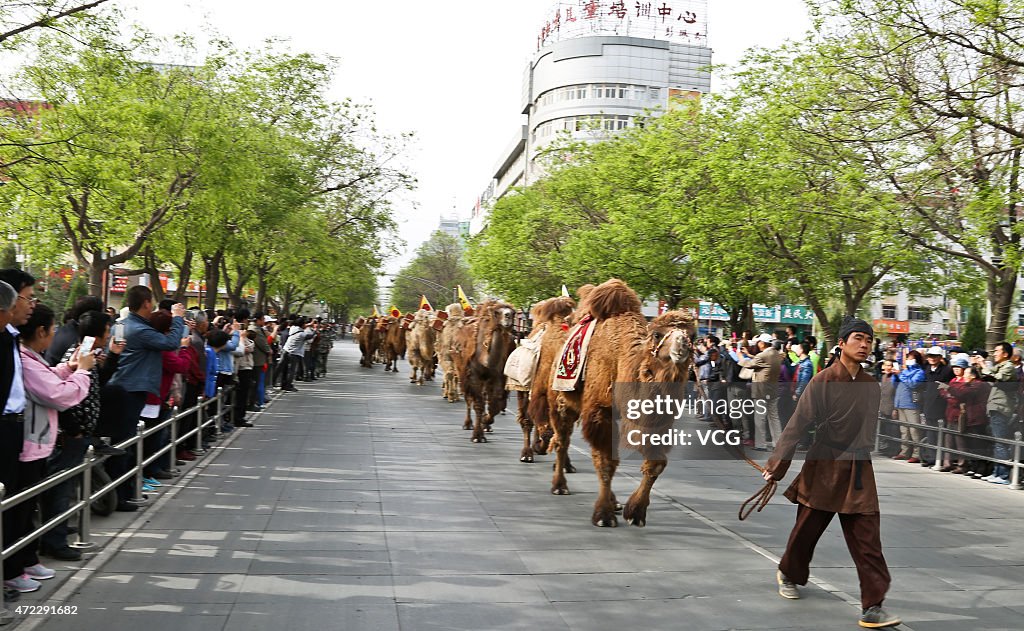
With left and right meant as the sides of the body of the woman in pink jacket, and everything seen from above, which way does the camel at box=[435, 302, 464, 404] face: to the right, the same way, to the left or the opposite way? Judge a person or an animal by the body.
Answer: to the right

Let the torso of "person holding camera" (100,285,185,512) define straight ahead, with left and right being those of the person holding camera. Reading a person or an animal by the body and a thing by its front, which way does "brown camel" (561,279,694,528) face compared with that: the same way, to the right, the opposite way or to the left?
to the right

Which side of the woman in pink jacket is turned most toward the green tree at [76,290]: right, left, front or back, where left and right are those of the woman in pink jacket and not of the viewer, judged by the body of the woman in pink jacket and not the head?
left

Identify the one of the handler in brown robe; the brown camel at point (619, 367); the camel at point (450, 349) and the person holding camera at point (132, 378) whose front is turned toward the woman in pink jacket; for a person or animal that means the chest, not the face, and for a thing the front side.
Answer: the camel

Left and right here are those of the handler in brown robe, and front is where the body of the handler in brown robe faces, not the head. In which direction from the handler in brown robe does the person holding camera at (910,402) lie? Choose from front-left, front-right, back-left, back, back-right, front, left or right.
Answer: back-left

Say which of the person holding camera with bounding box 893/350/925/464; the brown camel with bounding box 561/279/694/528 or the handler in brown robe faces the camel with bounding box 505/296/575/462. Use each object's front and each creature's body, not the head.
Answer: the person holding camera

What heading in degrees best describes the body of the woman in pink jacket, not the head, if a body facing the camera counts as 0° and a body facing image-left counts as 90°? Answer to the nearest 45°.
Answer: approximately 270°

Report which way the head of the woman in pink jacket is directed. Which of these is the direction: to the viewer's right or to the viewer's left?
to the viewer's right

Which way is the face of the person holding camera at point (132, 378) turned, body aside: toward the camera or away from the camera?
away from the camera

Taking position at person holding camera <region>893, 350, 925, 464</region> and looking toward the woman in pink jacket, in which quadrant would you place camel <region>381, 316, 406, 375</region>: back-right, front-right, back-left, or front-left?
back-right

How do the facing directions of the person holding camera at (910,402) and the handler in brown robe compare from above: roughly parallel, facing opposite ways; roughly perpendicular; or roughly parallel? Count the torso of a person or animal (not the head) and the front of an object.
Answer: roughly perpendicular

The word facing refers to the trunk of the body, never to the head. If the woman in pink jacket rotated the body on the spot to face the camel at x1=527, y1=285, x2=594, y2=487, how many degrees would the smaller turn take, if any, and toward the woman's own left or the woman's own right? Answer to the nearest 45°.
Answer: approximately 45° to the woman's own left

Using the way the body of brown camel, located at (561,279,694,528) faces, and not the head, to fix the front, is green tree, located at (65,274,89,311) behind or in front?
behind
